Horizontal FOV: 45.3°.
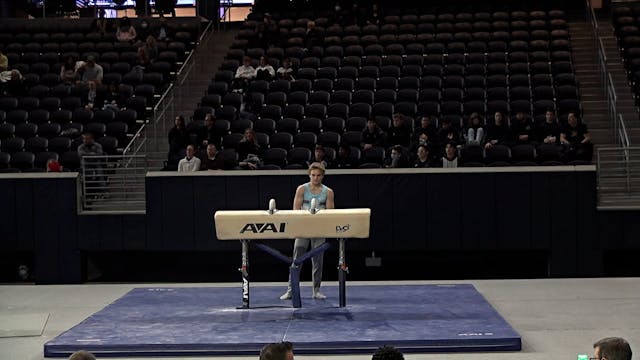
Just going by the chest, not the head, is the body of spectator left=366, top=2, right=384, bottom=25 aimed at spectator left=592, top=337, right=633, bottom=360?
yes

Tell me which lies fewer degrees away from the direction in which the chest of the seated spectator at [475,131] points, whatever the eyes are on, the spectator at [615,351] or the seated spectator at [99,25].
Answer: the spectator

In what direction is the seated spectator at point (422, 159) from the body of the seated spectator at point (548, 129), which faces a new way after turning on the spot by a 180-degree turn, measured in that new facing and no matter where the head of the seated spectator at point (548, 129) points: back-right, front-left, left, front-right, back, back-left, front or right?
back-left

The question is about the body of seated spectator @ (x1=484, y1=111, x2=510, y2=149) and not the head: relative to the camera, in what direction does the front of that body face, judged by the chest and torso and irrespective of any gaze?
toward the camera

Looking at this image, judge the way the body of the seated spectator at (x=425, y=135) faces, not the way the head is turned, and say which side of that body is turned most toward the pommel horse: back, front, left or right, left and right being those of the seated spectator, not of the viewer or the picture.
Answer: front

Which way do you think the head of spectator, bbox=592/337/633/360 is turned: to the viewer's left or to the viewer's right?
to the viewer's left

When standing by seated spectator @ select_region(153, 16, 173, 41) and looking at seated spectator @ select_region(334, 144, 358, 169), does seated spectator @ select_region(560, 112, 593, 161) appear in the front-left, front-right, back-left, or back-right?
front-left

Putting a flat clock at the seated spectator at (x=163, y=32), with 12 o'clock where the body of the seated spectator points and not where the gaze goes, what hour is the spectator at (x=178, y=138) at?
The spectator is roughly at 12 o'clock from the seated spectator.

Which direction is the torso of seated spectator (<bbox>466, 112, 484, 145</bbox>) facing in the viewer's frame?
toward the camera

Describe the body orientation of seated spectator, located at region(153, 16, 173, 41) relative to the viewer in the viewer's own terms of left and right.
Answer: facing the viewer

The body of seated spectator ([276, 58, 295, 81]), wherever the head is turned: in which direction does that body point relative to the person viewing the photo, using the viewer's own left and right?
facing the viewer

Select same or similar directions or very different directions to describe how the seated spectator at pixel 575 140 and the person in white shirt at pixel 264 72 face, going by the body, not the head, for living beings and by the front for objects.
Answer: same or similar directions
